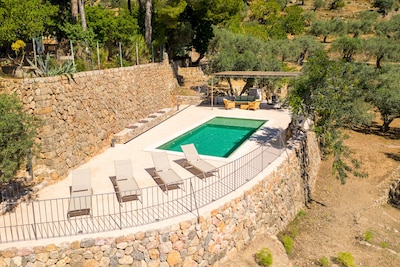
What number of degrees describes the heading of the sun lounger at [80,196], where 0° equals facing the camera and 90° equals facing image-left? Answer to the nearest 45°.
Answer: approximately 0°

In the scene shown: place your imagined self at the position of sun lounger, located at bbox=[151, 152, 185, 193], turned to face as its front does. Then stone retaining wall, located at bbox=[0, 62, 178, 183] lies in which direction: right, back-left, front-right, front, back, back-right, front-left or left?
back

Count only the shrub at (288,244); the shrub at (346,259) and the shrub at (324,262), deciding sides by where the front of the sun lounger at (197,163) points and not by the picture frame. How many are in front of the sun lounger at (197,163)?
3

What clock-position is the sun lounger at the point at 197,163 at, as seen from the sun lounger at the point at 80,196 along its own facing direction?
the sun lounger at the point at 197,163 is roughly at 8 o'clock from the sun lounger at the point at 80,196.

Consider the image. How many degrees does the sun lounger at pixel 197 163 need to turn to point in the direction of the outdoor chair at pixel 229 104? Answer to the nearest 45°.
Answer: approximately 135° to its left

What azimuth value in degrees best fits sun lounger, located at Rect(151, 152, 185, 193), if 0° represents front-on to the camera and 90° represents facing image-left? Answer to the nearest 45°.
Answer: approximately 315°

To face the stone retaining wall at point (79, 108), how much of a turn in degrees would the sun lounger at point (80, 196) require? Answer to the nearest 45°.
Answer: approximately 180°

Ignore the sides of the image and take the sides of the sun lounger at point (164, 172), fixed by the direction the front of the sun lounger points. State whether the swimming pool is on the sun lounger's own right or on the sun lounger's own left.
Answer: on the sun lounger's own left

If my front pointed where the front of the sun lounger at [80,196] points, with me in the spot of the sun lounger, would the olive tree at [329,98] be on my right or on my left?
on my left

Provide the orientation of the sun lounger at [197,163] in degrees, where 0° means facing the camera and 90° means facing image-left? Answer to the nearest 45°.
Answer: approximately 315°

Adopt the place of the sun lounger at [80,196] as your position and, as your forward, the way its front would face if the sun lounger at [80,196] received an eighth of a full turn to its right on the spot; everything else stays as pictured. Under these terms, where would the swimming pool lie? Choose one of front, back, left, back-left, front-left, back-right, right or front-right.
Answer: back

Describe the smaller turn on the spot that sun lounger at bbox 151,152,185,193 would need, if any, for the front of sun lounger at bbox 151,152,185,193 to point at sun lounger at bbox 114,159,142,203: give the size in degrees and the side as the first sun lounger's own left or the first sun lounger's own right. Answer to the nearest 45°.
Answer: approximately 90° to the first sun lounger's own right

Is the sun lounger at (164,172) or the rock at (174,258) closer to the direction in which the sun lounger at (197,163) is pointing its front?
the rock

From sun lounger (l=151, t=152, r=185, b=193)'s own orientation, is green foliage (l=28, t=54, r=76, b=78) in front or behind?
behind
